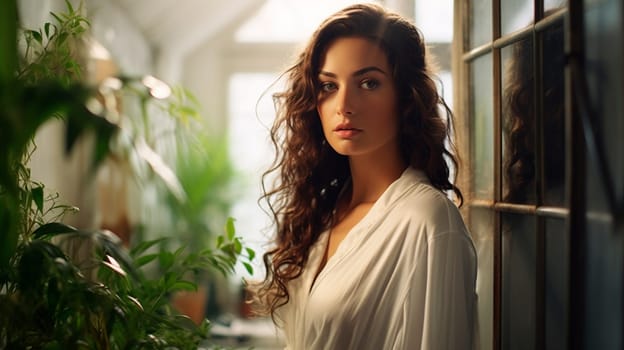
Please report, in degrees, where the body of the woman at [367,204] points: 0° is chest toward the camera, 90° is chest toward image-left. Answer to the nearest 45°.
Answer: approximately 45°

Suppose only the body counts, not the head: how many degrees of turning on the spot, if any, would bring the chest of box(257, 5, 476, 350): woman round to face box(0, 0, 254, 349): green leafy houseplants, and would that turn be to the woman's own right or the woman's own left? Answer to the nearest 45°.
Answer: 0° — they already face it
